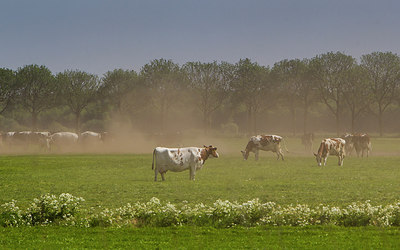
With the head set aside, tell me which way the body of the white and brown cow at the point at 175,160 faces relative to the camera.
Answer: to the viewer's right

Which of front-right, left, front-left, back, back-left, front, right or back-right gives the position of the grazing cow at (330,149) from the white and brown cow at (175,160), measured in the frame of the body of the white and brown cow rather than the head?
front-left
